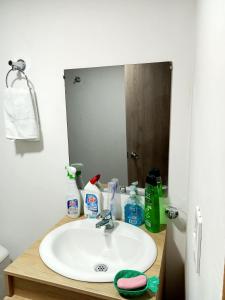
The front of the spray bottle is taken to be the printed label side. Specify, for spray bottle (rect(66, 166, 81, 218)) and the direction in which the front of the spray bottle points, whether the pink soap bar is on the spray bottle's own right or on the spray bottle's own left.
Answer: on the spray bottle's own left

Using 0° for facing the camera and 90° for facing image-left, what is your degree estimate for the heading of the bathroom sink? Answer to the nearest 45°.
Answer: approximately 0°

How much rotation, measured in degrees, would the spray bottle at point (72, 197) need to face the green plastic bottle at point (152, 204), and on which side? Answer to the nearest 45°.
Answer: approximately 135° to its left
